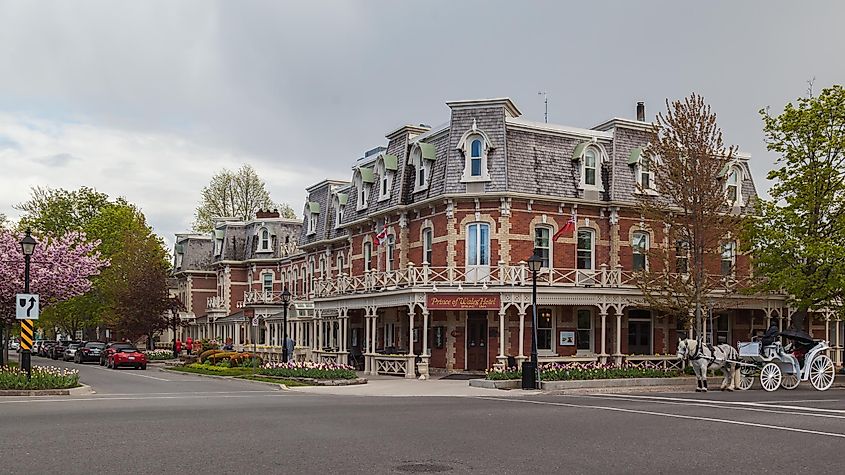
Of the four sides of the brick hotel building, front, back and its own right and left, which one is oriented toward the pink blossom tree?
right

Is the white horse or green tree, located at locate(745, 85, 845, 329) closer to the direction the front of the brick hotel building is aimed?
the white horse

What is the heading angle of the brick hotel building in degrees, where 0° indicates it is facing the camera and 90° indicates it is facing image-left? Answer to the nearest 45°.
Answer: approximately 0°

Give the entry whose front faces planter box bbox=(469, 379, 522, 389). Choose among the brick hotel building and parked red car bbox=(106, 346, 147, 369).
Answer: the brick hotel building
